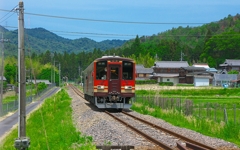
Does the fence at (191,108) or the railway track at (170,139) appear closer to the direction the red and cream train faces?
the railway track

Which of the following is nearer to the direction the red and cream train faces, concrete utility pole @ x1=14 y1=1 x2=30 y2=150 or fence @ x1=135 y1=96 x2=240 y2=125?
the concrete utility pole

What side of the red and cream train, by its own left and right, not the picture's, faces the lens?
front

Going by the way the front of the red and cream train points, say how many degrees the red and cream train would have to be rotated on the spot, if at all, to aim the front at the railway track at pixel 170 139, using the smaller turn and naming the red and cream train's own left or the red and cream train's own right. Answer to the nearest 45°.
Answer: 0° — it already faces it

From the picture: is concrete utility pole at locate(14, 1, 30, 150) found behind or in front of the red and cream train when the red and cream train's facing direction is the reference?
in front
